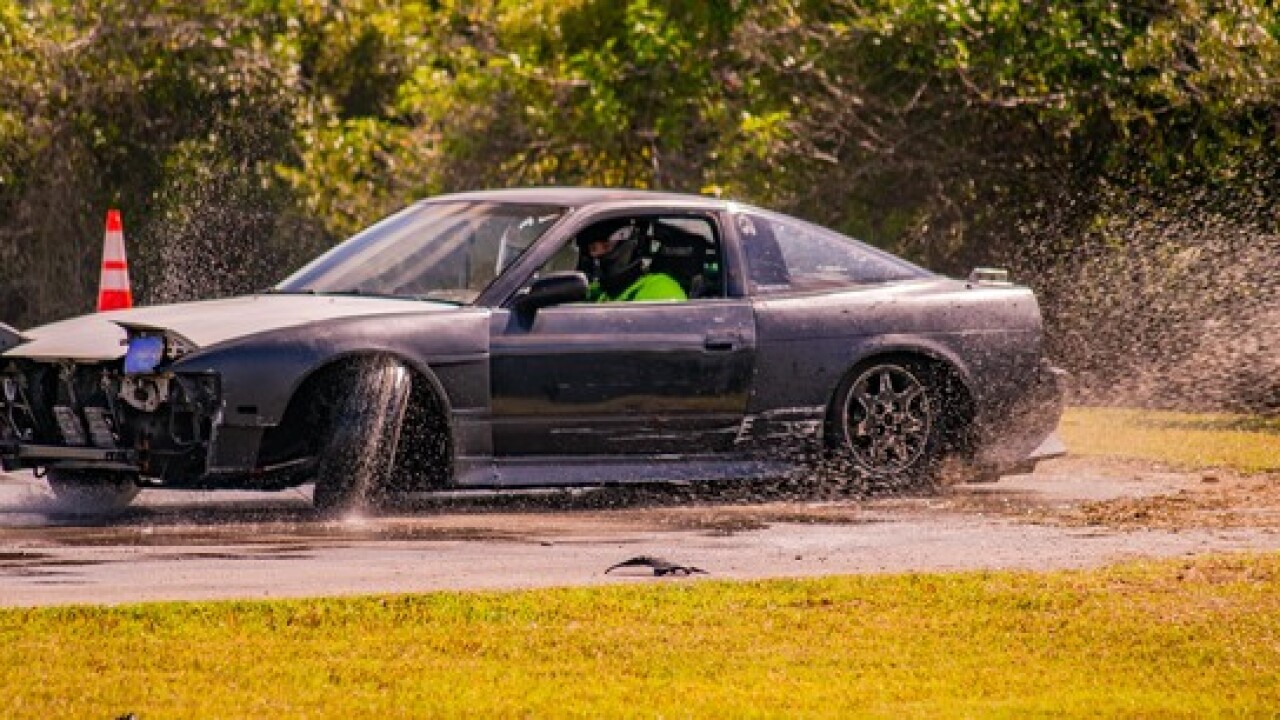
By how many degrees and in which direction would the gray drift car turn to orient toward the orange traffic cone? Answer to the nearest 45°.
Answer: approximately 90° to its right

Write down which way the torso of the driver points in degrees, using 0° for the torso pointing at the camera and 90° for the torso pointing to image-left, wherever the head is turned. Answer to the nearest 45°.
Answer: approximately 45°

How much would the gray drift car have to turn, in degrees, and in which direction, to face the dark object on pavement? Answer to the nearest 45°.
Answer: approximately 45° to its left

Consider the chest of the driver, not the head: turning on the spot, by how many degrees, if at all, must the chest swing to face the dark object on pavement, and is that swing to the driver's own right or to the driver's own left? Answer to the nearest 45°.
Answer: approximately 45° to the driver's own left

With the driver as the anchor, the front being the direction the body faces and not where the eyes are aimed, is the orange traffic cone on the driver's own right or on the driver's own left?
on the driver's own right
